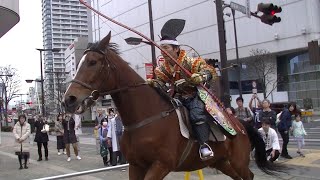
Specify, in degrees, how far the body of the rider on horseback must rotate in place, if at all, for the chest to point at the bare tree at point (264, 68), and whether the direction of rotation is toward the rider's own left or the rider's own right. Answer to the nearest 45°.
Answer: approximately 135° to the rider's own right

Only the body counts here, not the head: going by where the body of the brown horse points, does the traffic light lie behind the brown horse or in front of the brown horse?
behind

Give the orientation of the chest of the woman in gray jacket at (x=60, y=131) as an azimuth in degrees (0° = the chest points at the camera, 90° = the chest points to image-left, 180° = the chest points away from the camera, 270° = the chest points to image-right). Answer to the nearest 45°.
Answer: approximately 315°

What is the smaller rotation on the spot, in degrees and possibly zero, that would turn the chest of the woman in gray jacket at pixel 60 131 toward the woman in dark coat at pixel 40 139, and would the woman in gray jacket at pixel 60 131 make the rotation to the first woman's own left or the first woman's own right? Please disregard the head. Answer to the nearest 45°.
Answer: approximately 90° to the first woman's own right

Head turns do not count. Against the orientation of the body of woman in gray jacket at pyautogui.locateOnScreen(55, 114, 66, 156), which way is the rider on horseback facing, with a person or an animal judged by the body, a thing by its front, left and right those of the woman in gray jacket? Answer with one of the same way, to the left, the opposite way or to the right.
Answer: to the right

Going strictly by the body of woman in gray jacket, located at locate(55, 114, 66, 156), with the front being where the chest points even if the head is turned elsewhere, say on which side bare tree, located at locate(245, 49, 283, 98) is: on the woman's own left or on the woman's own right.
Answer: on the woman's own left

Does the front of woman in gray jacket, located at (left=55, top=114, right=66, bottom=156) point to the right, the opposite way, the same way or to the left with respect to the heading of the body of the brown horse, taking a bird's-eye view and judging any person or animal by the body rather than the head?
to the left

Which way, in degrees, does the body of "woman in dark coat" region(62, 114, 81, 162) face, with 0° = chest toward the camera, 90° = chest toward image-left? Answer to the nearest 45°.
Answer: approximately 0°

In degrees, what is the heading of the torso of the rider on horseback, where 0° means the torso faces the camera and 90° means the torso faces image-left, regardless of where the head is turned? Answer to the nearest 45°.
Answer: approximately 45°

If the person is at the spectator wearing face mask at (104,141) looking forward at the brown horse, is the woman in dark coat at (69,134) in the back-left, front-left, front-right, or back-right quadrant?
back-right

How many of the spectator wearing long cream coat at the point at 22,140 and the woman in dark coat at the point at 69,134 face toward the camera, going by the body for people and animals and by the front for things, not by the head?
2

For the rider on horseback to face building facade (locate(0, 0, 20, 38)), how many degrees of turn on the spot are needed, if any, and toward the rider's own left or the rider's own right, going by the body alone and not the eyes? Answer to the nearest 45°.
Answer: approximately 90° to the rider's own right
